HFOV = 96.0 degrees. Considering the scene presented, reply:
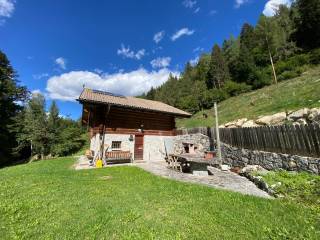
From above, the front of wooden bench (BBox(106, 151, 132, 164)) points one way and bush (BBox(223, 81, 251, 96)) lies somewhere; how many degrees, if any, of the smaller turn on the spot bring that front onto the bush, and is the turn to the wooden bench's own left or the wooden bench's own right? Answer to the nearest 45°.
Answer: approximately 135° to the wooden bench's own left

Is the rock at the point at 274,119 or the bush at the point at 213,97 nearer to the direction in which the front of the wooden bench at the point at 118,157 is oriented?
the rock

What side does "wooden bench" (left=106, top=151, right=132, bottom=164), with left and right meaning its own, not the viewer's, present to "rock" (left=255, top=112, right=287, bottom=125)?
left

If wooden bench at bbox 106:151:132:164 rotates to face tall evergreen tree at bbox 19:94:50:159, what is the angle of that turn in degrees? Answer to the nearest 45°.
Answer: approximately 135° to its right

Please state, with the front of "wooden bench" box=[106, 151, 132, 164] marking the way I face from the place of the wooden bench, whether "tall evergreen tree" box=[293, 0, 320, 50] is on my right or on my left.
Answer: on my left

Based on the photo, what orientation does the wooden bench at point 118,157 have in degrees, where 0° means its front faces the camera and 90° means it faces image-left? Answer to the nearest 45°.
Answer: approximately 0°

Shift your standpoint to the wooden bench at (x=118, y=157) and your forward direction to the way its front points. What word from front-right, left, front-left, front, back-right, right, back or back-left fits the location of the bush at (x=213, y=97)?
back-left

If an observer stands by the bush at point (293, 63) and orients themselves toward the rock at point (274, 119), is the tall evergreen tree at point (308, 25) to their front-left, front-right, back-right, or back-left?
back-left

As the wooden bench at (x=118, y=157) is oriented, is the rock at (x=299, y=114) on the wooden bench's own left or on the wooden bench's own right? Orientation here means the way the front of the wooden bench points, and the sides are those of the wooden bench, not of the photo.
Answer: on the wooden bench's own left

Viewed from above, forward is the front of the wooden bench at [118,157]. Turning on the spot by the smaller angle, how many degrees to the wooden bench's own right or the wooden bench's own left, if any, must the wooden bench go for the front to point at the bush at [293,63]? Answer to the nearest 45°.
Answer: approximately 90° to the wooden bench's own left

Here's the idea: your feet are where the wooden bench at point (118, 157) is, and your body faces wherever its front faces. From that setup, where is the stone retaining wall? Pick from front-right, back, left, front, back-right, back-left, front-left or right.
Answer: front-left

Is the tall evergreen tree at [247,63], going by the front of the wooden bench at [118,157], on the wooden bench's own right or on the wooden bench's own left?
on the wooden bench's own left
